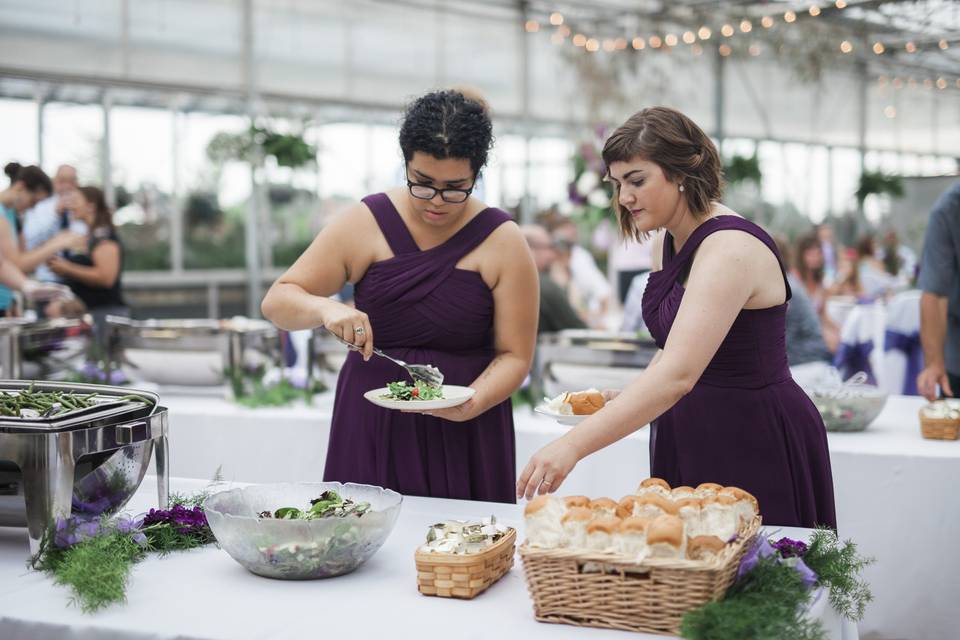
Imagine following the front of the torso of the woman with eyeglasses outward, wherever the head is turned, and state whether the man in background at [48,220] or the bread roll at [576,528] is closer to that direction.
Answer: the bread roll

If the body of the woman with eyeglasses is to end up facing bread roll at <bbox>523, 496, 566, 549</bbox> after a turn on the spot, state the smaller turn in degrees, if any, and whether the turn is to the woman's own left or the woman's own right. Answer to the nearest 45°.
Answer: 0° — they already face it

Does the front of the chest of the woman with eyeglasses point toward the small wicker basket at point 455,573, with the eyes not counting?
yes

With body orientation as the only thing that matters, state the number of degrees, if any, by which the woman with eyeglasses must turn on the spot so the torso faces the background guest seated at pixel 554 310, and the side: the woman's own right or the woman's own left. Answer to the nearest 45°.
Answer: approximately 180°

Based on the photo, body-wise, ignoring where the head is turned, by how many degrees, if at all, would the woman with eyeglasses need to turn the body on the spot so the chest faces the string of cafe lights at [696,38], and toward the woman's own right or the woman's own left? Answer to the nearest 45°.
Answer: approximately 180°

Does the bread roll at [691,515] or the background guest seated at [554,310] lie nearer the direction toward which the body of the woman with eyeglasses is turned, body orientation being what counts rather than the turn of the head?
the bread roll

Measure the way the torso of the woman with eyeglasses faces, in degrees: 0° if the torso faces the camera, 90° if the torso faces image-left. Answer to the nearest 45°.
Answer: approximately 0°

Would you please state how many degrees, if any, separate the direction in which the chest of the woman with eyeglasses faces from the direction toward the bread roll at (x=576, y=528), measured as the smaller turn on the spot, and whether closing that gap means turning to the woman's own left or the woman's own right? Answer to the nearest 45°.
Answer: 0° — they already face it

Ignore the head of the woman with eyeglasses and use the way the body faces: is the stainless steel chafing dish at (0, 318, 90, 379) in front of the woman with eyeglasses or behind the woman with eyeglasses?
behind

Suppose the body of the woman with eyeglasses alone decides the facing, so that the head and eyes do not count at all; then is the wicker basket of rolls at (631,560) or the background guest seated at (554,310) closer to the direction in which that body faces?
the wicker basket of rolls
